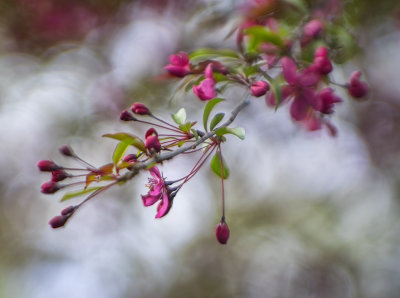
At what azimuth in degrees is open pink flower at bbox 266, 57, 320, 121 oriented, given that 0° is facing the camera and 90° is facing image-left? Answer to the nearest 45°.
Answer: approximately 0°
